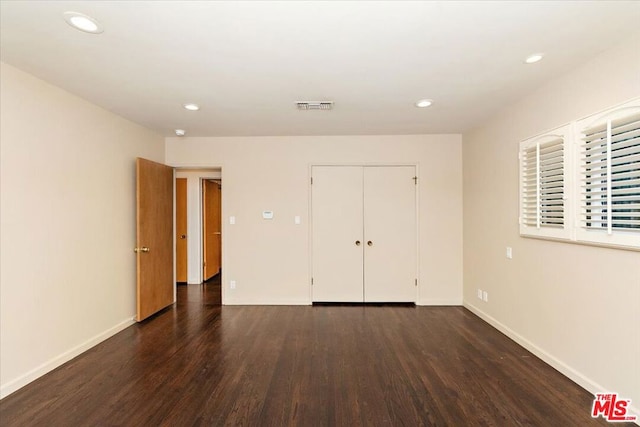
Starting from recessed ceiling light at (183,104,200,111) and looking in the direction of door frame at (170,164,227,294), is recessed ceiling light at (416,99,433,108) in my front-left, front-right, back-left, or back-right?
back-right

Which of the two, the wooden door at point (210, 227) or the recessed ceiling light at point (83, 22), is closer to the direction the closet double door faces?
the recessed ceiling light

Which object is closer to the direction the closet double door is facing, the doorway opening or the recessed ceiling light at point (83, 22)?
the recessed ceiling light

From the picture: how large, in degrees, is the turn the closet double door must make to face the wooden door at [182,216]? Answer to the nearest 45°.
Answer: approximately 90° to its right

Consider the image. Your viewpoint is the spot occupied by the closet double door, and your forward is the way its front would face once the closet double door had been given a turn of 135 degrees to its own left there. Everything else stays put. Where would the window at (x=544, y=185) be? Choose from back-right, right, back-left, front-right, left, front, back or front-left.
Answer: right

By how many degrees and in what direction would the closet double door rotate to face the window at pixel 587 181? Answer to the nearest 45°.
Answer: approximately 45° to its left

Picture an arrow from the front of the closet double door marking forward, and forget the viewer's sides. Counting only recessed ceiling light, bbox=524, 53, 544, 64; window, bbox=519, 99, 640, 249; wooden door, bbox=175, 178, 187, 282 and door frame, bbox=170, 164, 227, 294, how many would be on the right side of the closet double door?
2

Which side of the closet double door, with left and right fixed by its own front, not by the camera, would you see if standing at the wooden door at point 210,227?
right

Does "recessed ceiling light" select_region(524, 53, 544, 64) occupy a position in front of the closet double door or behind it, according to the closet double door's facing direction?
in front

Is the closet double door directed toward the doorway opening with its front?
no

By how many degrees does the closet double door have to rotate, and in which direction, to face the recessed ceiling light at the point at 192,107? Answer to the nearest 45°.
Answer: approximately 45° to its right

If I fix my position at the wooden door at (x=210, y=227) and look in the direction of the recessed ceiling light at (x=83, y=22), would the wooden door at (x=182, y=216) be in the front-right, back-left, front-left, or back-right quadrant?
front-right

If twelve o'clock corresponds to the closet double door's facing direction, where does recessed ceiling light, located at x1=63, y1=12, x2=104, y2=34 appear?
The recessed ceiling light is roughly at 1 o'clock from the closet double door.

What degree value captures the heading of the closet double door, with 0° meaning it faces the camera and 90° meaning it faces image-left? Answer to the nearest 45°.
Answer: approximately 0°

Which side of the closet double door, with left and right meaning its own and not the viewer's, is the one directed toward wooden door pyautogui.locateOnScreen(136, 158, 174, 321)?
right
